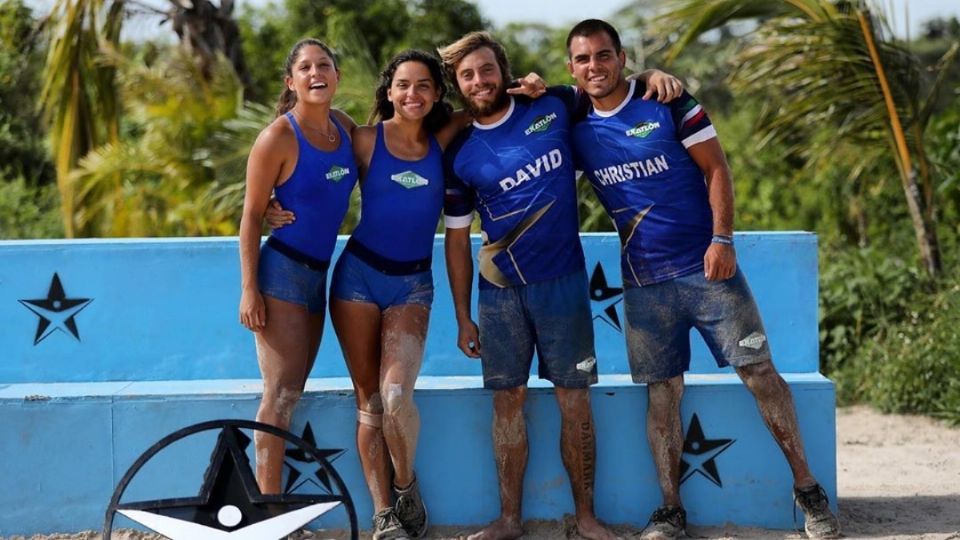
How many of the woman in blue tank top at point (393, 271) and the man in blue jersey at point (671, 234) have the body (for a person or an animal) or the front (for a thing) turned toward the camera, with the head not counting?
2

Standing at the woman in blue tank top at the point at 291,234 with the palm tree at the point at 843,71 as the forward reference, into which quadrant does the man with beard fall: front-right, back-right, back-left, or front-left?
front-right

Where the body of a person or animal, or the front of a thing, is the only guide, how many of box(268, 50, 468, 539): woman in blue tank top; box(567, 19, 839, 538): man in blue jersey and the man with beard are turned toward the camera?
3

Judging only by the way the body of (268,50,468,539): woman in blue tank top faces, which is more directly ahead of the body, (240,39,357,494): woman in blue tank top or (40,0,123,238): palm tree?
the woman in blue tank top

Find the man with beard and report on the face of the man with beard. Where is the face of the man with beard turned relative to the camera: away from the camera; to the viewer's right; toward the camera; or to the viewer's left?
toward the camera

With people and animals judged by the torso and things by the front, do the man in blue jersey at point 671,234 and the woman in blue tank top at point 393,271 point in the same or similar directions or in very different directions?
same or similar directions

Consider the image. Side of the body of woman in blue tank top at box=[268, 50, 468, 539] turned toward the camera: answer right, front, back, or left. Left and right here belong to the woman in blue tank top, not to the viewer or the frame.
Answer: front

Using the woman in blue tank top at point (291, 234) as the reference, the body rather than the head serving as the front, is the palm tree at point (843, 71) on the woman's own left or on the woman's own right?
on the woman's own left

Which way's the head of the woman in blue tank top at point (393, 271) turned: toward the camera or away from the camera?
toward the camera

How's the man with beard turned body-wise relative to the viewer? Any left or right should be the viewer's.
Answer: facing the viewer

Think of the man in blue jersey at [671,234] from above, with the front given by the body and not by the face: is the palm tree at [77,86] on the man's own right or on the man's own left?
on the man's own right

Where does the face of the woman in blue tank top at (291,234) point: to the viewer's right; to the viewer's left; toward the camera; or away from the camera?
toward the camera

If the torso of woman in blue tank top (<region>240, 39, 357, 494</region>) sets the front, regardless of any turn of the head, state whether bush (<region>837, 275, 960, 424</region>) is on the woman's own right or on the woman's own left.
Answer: on the woman's own left

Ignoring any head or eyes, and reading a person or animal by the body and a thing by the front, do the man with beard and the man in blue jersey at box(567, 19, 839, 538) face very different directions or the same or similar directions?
same or similar directions
